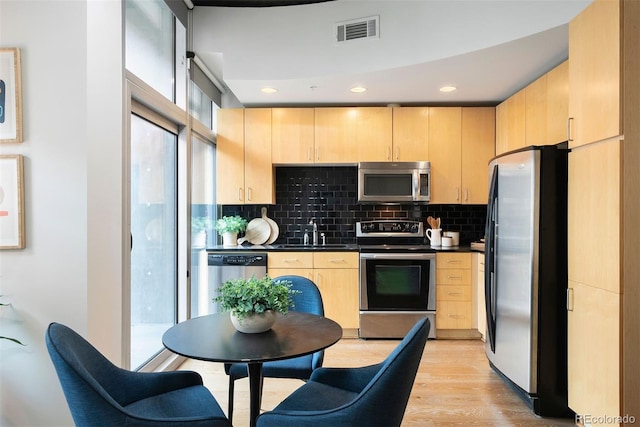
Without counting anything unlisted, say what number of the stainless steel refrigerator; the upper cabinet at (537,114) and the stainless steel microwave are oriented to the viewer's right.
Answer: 0

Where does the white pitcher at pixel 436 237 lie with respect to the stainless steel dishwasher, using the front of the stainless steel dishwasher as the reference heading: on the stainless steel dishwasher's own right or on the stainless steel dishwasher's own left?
on the stainless steel dishwasher's own left

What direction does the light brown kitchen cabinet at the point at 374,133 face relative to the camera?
toward the camera

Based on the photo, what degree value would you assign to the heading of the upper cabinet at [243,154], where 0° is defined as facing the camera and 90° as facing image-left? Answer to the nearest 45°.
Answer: approximately 0°

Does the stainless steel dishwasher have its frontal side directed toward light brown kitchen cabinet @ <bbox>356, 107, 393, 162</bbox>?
no

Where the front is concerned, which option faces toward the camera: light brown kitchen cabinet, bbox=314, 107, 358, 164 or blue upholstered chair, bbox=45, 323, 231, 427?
the light brown kitchen cabinet

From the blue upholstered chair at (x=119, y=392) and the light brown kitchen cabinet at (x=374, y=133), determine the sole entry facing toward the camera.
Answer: the light brown kitchen cabinet

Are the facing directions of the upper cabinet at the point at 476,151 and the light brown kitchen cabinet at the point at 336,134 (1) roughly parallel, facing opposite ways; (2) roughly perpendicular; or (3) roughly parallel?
roughly parallel

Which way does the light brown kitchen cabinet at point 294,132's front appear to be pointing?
toward the camera

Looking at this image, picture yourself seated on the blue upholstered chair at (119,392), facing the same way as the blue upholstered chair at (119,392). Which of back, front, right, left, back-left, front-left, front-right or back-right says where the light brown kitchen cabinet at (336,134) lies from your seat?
front-left

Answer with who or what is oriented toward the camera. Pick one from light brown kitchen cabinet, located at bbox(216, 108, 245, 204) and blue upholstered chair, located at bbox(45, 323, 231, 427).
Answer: the light brown kitchen cabinet

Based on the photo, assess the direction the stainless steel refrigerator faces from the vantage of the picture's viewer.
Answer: facing the viewer and to the left of the viewer

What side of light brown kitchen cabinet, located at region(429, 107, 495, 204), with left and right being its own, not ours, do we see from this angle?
front

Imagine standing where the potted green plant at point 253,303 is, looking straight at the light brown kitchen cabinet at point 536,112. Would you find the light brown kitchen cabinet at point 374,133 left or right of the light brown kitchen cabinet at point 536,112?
left

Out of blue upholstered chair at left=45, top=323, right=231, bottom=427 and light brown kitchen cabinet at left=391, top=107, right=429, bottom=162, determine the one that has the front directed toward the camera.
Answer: the light brown kitchen cabinet

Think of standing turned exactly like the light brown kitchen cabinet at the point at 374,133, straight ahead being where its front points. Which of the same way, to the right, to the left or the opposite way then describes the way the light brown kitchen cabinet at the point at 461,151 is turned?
the same way

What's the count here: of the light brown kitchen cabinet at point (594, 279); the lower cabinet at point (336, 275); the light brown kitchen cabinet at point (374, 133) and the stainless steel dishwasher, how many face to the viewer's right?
0

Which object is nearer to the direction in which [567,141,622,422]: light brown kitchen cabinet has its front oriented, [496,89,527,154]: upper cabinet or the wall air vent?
the wall air vent
